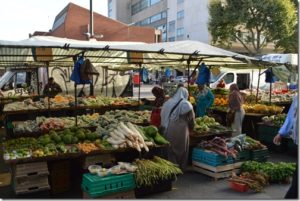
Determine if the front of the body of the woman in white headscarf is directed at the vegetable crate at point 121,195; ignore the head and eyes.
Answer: no

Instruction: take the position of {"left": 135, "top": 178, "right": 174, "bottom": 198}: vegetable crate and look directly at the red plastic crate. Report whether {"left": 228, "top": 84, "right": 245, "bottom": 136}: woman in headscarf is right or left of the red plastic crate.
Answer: left

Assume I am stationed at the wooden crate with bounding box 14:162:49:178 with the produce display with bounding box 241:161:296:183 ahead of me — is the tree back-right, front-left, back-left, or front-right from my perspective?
front-left

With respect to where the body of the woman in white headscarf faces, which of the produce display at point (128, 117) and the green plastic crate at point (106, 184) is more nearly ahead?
the produce display

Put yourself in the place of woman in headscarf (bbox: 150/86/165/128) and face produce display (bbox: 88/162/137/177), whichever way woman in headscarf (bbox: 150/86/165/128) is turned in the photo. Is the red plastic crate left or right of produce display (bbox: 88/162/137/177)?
left

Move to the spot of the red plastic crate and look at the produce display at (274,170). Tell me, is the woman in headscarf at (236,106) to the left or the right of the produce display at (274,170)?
left
